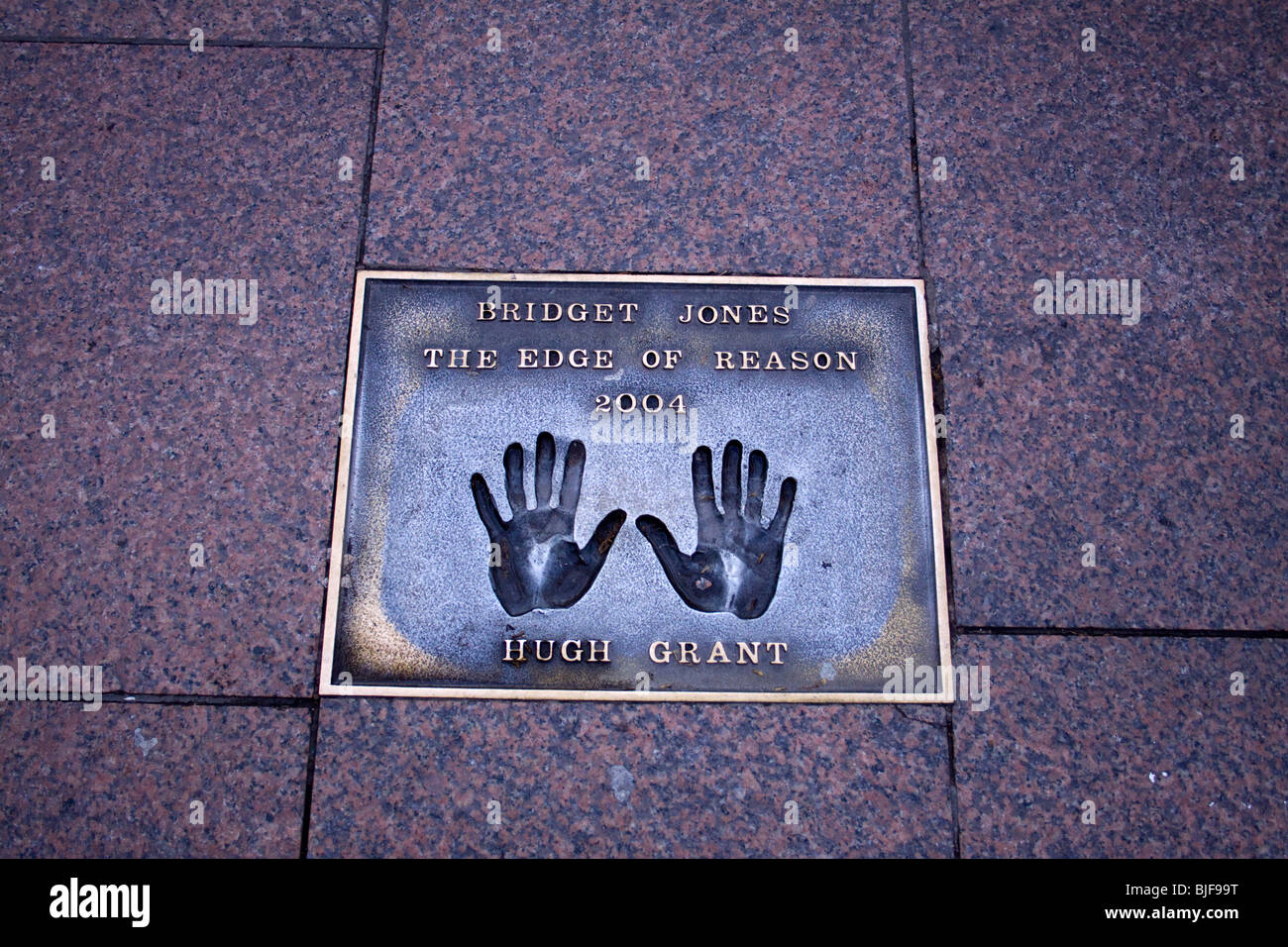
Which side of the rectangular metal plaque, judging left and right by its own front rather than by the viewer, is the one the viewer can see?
front
